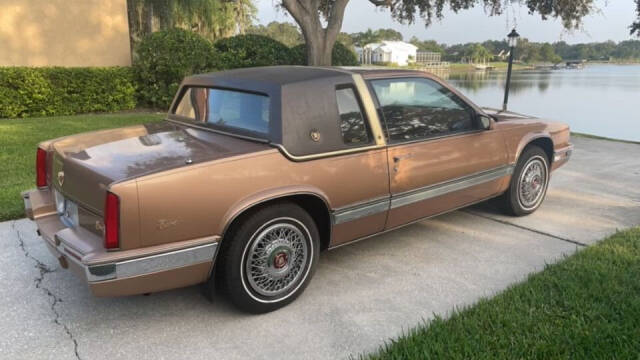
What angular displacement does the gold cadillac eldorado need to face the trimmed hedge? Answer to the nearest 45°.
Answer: approximately 90° to its left

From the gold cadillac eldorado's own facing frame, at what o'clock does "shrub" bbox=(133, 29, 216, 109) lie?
The shrub is roughly at 10 o'clock from the gold cadillac eldorado.

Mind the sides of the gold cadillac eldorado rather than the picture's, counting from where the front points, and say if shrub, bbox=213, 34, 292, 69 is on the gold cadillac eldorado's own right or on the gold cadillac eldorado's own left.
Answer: on the gold cadillac eldorado's own left

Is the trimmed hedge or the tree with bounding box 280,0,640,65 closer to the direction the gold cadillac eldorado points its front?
the tree

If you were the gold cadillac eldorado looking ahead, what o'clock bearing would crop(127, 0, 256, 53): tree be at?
The tree is roughly at 10 o'clock from the gold cadillac eldorado.

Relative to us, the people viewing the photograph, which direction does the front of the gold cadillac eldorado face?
facing away from the viewer and to the right of the viewer

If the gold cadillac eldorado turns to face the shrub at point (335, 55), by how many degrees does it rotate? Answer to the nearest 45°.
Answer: approximately 45° to its left
